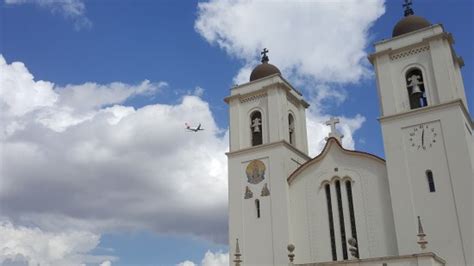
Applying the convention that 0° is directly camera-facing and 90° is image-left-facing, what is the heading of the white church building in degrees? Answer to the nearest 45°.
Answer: approximately 45°
